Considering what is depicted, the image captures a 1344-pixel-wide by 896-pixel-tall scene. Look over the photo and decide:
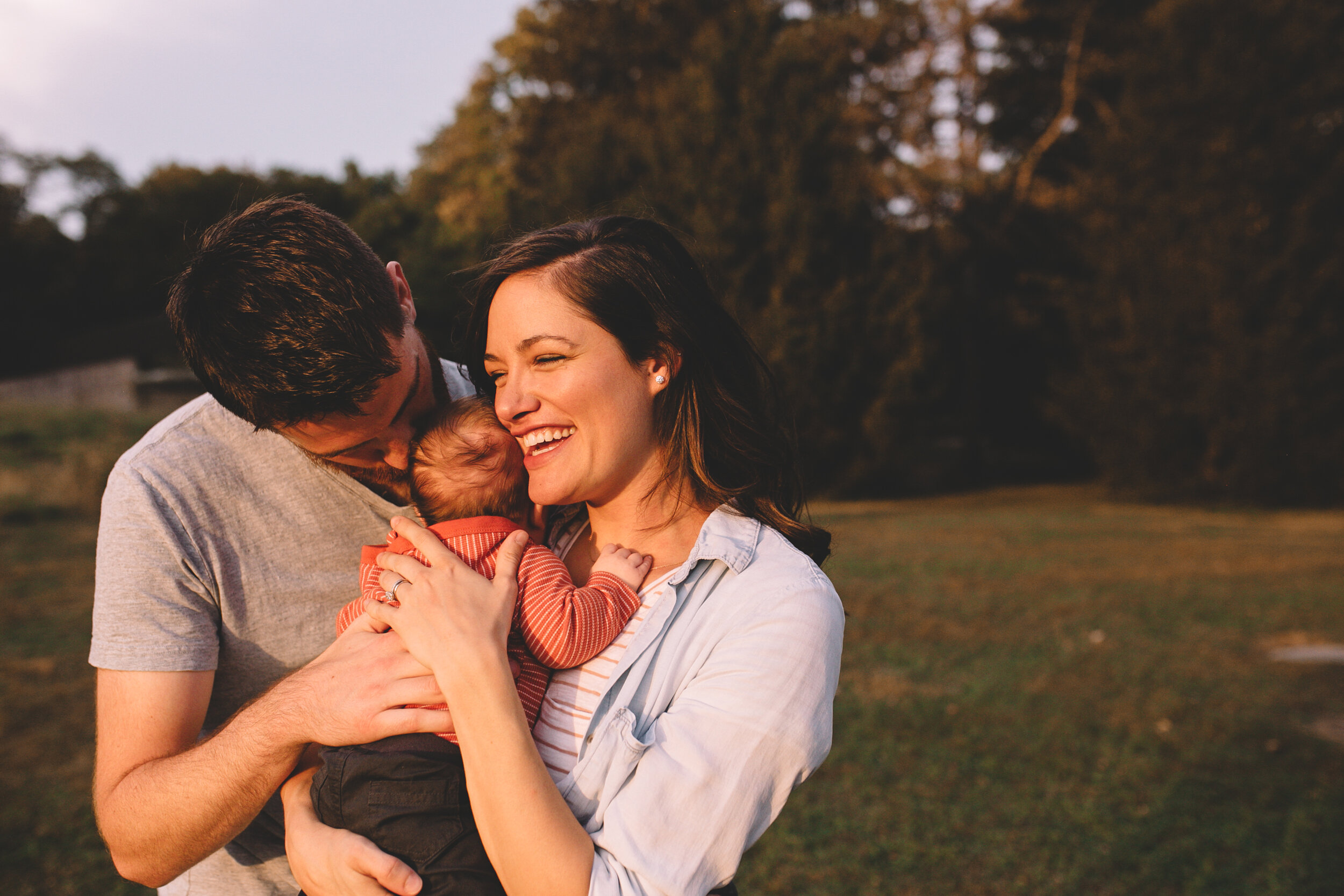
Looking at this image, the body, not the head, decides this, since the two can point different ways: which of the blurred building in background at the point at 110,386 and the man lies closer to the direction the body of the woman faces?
the man

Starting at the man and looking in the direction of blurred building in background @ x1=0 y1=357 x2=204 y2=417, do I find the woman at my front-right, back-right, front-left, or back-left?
back-right

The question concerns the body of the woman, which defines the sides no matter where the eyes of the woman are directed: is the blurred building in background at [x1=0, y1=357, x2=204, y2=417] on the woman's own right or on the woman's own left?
on the woman's own right

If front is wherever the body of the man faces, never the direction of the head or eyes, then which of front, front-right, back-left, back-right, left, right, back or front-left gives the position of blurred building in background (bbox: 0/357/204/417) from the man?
back-left

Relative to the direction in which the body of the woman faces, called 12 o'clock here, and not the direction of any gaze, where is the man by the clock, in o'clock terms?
The man is roughly at 2 o'clock from the woman.

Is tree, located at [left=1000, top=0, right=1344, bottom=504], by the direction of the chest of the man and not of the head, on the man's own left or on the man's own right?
on the man's own left

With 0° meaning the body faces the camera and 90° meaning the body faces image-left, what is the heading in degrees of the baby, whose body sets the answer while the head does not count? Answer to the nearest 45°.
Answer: approximately 180°

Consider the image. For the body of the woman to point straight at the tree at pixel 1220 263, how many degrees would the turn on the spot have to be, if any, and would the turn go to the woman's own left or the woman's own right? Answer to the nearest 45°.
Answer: approximately 180°

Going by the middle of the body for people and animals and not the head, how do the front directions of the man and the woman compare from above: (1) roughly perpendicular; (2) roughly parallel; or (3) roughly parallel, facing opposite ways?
roughly perpendicular

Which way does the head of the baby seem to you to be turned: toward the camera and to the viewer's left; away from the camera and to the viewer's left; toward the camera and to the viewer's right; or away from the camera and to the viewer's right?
away from the camera and to the viewer's right

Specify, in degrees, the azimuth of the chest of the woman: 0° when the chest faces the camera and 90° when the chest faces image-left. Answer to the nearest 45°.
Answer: approximately 45°
